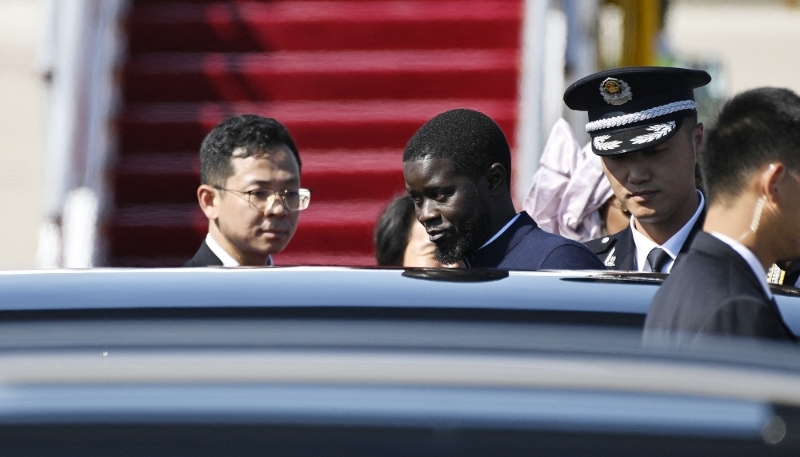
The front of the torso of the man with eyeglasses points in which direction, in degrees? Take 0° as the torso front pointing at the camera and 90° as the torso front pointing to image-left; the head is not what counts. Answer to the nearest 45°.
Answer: approximately 315°

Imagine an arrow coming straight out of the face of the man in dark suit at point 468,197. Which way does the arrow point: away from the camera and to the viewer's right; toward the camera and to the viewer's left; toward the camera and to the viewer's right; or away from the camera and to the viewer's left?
toward the camera and to the viewer's left

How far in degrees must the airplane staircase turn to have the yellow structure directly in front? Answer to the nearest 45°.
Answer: approximately 135° to its left

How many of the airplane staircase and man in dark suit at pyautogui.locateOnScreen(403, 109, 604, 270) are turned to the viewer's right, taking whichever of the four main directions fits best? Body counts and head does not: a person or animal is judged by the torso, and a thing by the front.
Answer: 0

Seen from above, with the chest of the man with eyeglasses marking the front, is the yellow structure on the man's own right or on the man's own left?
on the man's own left

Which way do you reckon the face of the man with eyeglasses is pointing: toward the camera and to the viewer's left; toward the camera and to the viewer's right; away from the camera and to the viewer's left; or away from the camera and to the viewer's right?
toward the camera and to the viewer's right

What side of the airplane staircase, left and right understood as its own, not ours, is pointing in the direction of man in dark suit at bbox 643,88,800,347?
front

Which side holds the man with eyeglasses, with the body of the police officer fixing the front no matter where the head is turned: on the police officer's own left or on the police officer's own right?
on the police officer's own right

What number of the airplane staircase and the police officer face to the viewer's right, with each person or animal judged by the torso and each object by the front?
0
